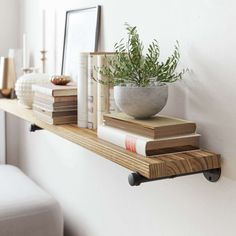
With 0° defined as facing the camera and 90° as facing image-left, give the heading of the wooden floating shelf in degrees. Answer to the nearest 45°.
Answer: approximately 45°

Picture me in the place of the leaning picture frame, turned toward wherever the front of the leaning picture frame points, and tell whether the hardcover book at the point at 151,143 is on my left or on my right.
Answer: on my left
